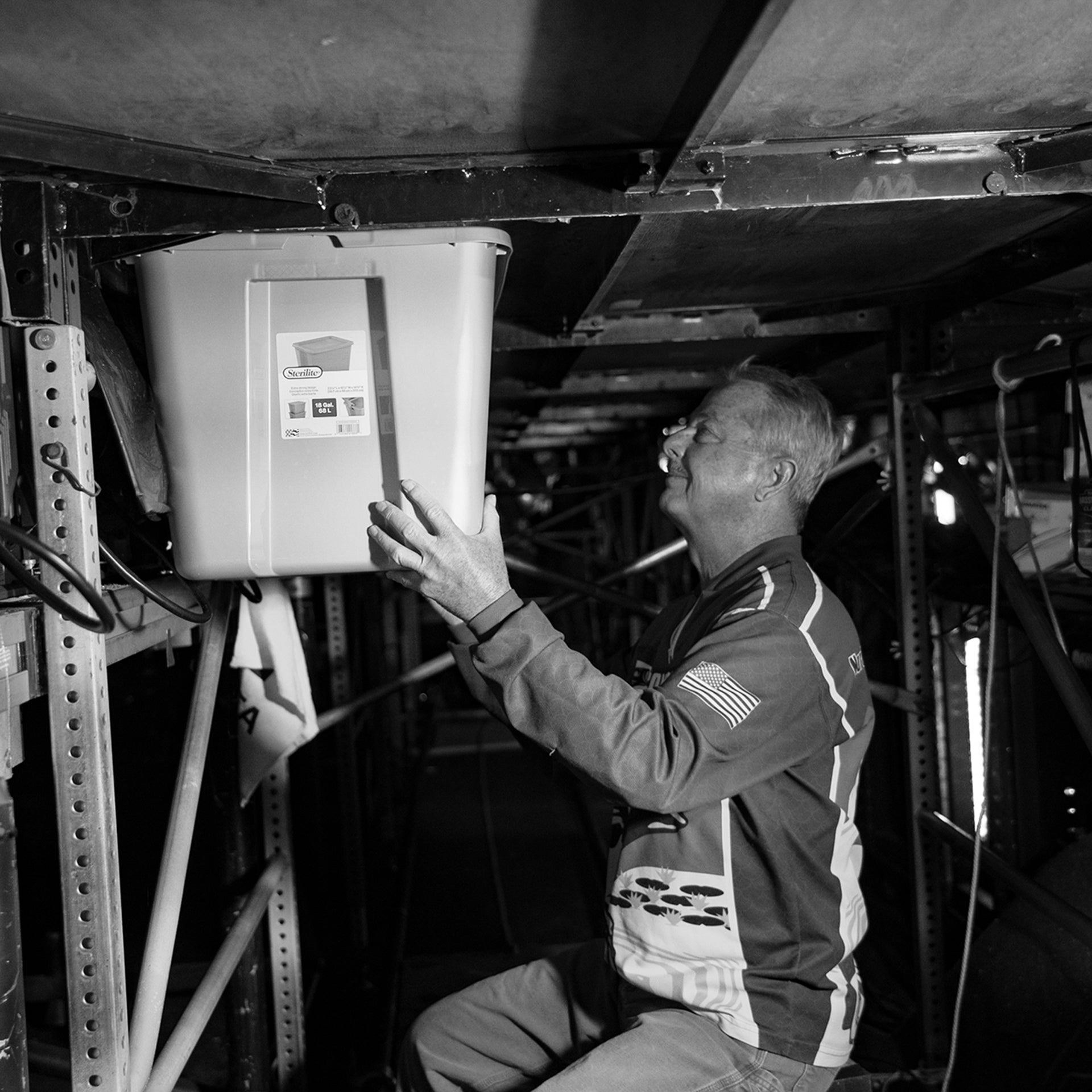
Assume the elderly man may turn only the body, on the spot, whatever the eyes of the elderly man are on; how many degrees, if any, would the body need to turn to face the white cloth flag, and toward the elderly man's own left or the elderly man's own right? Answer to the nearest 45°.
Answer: approximately 45° to the elderly man's own right

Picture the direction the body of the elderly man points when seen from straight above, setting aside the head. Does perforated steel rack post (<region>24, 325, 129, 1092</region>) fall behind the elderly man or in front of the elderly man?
in front

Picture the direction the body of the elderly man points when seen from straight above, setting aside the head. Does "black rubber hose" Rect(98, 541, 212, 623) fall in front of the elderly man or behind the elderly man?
in front

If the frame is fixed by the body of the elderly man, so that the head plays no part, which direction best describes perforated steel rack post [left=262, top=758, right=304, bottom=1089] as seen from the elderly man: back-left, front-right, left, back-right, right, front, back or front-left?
front-right

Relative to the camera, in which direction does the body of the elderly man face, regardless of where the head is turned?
to the viewer's left

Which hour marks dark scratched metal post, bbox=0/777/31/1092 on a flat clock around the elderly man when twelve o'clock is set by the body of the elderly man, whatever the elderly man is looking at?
The dark scratched metal post is roughly at 11 o'clock from the elderly man.

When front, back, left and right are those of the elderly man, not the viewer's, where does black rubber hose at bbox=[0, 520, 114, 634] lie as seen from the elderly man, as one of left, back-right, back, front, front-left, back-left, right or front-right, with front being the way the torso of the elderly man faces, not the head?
front-left

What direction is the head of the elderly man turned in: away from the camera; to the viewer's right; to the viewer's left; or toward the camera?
to the viewer's left
